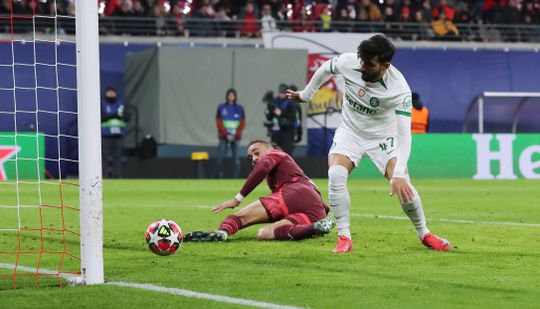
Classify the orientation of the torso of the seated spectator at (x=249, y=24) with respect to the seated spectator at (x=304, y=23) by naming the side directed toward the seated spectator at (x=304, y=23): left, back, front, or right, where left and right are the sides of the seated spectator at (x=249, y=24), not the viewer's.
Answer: left

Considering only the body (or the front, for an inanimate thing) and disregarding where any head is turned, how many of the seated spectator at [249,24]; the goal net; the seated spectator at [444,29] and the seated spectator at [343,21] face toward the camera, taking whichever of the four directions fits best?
3

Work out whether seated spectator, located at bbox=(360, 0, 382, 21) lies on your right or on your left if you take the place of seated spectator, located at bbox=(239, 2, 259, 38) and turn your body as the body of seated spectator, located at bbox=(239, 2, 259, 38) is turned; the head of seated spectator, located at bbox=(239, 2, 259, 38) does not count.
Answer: on your left

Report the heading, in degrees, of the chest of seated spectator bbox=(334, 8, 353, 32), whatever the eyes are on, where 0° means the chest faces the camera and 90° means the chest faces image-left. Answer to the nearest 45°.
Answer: approximately 0°

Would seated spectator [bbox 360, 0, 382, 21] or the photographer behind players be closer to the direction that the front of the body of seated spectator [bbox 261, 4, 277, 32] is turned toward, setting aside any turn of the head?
the photographer behind players

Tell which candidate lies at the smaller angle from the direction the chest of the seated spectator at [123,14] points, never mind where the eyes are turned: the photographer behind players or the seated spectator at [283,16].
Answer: the photographer behind players

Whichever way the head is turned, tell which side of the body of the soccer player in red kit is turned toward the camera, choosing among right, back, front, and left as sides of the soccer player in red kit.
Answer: left

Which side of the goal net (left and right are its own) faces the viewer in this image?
right

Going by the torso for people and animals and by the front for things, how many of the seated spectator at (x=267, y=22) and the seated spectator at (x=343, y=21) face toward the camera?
2

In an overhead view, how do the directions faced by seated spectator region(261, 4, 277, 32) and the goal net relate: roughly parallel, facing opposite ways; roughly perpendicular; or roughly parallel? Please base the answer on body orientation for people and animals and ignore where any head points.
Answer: roughly perpendicular
